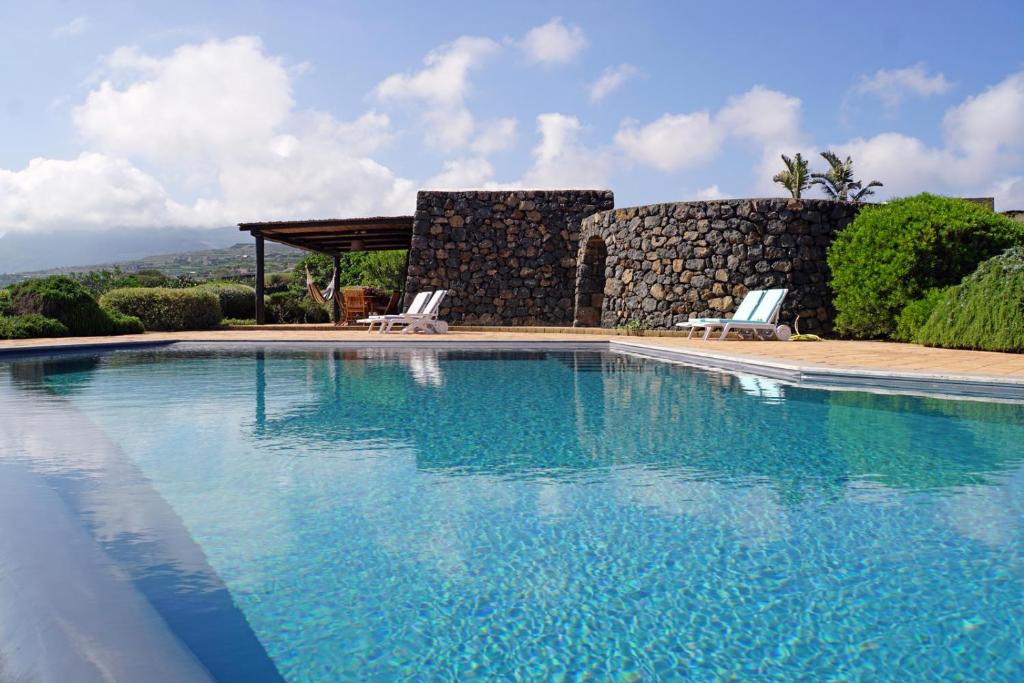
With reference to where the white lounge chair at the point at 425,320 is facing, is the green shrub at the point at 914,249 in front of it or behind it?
behind

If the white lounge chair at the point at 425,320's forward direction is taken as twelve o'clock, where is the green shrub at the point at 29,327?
The green shrub is roughly at 12 o'clock from the white lounge chair.

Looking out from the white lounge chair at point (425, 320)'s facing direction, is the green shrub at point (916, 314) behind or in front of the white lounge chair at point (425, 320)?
behind

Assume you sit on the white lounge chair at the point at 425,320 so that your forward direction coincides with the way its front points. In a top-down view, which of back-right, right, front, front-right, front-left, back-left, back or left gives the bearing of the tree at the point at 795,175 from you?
back-right

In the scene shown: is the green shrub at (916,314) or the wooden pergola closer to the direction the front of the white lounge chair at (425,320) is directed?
the wooden pergola

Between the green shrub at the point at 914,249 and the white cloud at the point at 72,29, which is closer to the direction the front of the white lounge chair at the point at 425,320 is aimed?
the white cloud

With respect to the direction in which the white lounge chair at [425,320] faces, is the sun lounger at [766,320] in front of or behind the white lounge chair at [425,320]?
behind

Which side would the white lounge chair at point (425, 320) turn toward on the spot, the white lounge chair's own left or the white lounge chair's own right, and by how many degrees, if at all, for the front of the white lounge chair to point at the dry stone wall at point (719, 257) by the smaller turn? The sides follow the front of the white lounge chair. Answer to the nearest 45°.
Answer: approximately 180°

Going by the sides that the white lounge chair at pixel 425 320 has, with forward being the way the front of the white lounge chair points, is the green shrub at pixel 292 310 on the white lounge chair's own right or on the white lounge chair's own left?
on the white lounge chair's own right

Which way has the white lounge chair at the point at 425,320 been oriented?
to the viewer's left

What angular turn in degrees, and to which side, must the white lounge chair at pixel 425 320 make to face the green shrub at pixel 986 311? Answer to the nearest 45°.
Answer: approximately 135° to its left

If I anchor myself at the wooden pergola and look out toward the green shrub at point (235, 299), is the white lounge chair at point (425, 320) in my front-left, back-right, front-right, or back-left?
back-left
